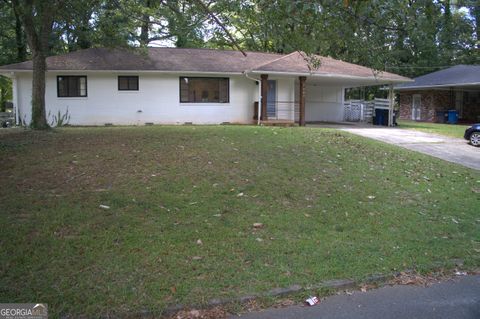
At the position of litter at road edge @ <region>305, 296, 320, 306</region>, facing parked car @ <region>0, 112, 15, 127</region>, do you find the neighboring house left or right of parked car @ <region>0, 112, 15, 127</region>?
right

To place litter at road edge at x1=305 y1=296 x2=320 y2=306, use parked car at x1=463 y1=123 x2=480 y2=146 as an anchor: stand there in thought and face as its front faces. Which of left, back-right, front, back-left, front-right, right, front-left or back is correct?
front-left

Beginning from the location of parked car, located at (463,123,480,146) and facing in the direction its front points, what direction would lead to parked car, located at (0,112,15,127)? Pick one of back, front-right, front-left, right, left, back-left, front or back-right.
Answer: front-right

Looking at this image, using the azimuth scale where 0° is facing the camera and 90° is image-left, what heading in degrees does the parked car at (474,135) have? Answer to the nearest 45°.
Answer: approximately 45°

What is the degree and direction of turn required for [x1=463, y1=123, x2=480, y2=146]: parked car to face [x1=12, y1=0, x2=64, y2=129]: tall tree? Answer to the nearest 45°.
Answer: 0° — it already faces it

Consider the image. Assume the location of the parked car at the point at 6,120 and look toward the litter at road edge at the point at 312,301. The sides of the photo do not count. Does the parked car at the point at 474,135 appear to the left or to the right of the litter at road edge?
left
